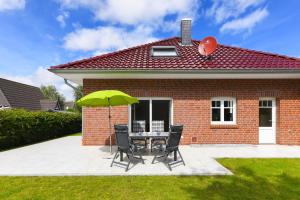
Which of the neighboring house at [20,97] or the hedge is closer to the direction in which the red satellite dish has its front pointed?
the hedge

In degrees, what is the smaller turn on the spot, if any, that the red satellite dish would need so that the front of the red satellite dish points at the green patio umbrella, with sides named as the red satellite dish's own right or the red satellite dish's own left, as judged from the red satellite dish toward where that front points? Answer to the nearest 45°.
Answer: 0° — it already faces it

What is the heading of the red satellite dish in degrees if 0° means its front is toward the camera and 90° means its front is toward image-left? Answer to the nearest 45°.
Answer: approximately 45°

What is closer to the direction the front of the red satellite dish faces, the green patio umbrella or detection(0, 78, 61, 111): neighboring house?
the green patio umbrella

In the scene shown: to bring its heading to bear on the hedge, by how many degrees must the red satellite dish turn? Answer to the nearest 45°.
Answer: approximately 45° to its right

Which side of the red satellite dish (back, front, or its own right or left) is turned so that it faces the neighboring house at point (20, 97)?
right
